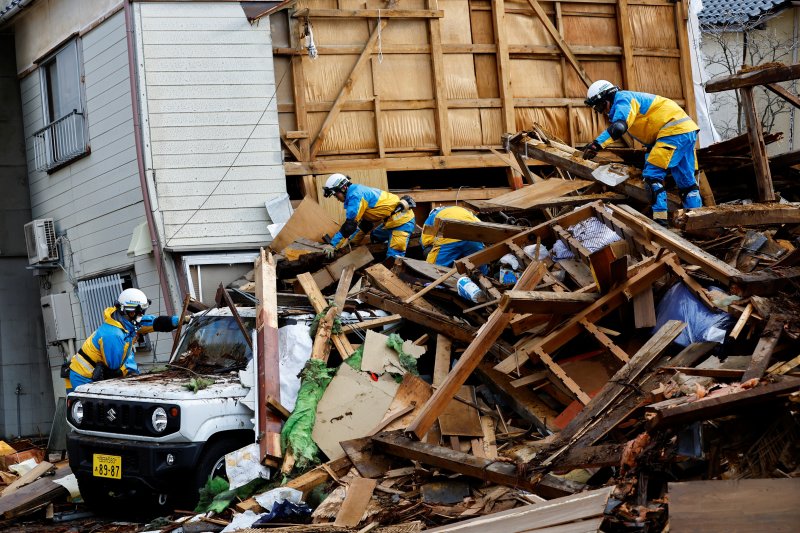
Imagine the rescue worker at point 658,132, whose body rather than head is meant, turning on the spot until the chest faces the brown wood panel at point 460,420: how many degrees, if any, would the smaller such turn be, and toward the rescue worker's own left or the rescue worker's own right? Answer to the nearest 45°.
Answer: approximately 45° to the rescue worker's own left

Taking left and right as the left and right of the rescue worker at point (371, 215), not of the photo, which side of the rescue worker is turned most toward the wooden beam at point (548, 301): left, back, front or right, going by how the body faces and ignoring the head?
left

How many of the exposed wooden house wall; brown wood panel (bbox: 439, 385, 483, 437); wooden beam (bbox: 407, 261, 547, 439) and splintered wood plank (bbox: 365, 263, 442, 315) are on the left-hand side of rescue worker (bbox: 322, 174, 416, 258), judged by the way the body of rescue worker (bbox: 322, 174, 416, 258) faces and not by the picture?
3

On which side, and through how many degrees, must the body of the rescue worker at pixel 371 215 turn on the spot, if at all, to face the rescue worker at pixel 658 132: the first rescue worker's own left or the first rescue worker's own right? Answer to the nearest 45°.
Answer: approximately 180°

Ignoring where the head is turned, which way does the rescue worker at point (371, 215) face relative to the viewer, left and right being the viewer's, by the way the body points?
facing to the left of the viewer

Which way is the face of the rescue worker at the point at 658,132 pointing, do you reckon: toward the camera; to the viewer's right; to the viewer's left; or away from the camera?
to the viewer's left

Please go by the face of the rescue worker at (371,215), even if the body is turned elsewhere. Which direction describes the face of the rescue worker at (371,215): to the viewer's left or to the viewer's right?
to the viewer's left

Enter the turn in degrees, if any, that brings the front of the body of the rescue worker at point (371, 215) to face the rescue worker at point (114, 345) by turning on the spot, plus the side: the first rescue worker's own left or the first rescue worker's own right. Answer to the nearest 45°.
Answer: approximately 45° to the first rescue worker's own left

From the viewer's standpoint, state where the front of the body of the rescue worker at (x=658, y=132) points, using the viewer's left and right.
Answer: facing to the left of the viewer

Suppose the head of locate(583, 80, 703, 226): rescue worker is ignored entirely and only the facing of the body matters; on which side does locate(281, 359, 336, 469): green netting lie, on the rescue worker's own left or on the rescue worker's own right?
on the rescue worker's own left

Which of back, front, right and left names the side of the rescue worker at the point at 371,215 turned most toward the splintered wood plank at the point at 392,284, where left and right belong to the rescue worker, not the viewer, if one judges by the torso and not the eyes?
left

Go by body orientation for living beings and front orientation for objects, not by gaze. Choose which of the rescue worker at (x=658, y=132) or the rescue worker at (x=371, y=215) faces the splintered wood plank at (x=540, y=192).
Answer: the rescue worker at (x=658, y=132)

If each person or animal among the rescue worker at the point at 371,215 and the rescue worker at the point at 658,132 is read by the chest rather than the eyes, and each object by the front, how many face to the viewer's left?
2
